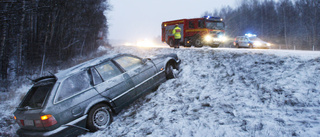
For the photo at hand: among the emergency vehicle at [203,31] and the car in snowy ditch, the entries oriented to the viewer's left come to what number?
0

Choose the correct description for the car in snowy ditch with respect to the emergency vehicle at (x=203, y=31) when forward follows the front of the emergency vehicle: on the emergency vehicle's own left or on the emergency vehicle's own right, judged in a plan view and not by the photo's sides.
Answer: on the emergency vehicle's own right

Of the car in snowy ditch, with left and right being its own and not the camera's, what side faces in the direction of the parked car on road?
front

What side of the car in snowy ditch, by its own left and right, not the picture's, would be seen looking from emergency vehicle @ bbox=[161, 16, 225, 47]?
front

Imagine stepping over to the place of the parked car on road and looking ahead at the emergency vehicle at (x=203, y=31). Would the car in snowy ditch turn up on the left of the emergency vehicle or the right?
left

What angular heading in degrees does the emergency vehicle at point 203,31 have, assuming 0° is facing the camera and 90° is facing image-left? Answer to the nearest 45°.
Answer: approximately 315°
